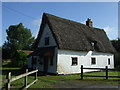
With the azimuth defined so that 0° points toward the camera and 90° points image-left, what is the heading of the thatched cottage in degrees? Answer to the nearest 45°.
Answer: approximately 45°
